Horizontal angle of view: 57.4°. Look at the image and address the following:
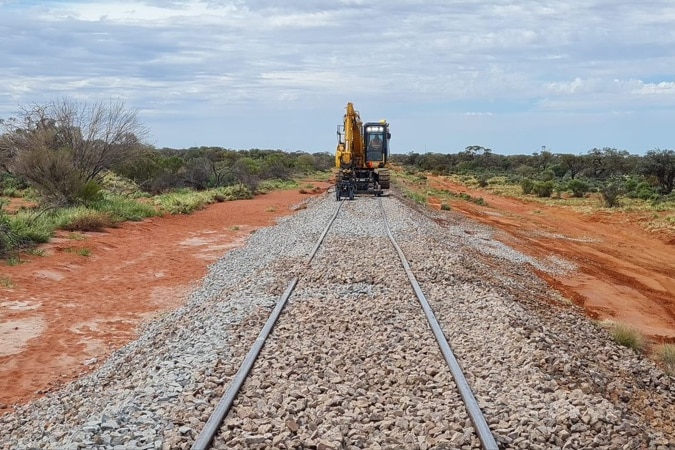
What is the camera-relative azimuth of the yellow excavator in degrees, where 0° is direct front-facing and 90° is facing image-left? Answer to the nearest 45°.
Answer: approximately 0°

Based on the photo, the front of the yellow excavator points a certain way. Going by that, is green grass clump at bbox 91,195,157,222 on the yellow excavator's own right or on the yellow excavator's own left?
on the yellow excavator's own right

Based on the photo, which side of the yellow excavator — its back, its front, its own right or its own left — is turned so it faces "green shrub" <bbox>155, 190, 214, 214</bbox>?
right

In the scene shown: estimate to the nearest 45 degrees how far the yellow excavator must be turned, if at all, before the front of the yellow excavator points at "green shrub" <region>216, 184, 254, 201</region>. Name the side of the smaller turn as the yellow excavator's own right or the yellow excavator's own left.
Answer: approximately 135° to the yellow excavator's own right
